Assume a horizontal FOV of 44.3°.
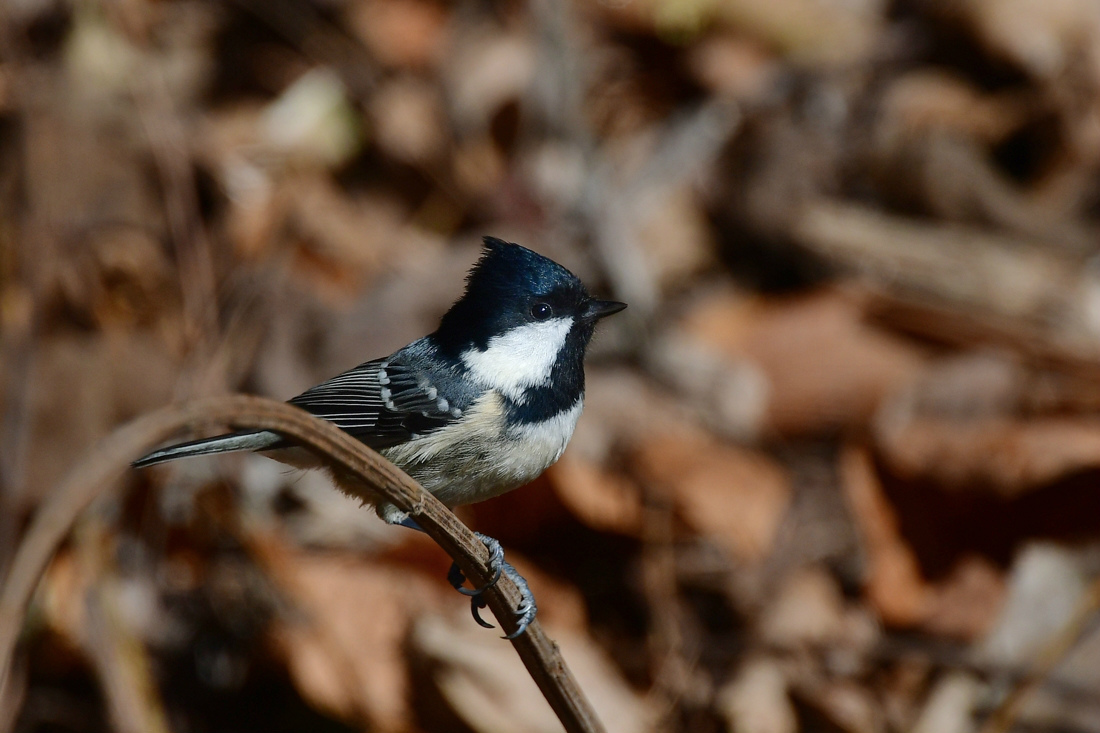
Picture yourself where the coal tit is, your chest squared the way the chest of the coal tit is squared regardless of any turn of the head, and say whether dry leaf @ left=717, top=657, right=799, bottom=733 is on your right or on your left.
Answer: on your left

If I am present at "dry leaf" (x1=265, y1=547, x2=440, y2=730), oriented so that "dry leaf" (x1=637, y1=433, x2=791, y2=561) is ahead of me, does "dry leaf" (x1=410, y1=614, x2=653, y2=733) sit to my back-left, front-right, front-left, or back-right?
front-right

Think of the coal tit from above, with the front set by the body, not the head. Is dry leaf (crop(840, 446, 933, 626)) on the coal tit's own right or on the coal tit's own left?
on the coal tit's own left

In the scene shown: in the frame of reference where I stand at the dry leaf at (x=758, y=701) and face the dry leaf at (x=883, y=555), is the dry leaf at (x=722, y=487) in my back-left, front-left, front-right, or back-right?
front-left

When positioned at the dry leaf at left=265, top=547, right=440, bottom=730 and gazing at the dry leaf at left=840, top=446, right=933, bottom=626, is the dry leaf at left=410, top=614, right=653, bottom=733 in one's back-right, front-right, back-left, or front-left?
front-right

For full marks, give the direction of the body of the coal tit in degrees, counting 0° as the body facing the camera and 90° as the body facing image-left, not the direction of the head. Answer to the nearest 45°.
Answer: approximately 270°

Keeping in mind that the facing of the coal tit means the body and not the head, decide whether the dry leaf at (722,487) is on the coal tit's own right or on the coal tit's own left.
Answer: on the coal tit's own left
